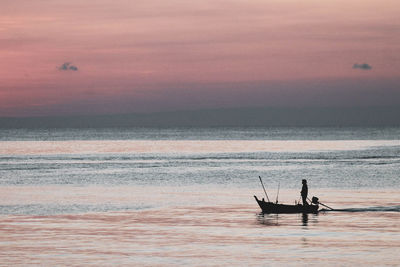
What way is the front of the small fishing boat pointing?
to the viewer's left

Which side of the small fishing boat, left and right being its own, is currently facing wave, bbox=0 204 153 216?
front
